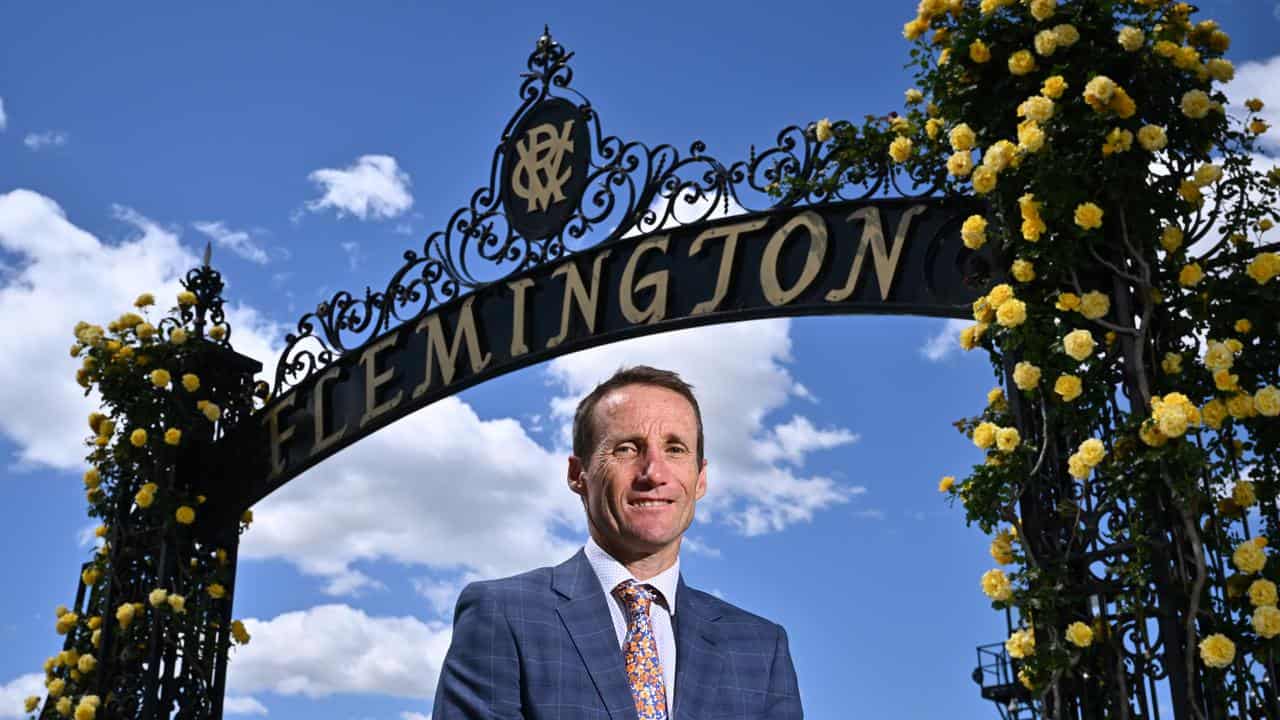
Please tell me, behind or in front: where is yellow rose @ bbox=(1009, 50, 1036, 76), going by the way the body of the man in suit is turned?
behind

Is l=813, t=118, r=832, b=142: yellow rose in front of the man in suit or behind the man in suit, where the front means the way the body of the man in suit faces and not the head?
behind

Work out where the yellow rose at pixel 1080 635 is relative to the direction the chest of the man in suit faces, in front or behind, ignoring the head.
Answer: behind

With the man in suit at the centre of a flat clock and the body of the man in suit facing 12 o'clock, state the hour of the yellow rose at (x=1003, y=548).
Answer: The yellow rose is roughly at 7 o'clock from the man in suit.

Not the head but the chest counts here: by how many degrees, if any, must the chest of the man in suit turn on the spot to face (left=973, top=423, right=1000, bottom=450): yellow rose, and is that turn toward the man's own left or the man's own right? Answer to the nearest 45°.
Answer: approximately 135° to the man's own left

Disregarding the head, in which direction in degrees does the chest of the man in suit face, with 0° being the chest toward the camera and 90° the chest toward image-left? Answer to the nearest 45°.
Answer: approximately 0°

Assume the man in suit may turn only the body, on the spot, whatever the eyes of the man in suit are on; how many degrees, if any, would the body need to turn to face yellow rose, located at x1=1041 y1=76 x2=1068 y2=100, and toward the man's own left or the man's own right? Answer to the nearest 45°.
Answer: approximately 135° to the man's own left

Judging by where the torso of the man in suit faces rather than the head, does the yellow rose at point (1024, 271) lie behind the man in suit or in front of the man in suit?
behind

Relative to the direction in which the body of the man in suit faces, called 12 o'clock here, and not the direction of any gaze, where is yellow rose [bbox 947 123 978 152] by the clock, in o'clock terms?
The yellow rose is roughly at 7 o'clock from the man in suit.

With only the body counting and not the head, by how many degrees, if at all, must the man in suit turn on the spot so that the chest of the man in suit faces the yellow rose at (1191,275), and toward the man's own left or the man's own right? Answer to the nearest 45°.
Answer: approximately 135° to the man's own left

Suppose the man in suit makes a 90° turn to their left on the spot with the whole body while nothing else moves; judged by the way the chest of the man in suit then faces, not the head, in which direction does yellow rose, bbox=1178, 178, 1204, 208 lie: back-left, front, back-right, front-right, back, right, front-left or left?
front-left
